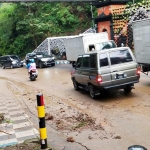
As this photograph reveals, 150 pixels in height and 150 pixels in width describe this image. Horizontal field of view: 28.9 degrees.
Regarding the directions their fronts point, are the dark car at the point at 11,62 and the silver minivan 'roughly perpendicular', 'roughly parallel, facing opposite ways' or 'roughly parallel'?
roughly parallel, facing opposite ways

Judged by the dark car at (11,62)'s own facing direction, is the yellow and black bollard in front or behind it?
in front

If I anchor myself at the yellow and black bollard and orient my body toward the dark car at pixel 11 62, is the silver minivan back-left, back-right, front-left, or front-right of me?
front-right

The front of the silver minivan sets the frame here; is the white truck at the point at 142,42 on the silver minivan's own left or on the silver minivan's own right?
on the silver minivan's own right

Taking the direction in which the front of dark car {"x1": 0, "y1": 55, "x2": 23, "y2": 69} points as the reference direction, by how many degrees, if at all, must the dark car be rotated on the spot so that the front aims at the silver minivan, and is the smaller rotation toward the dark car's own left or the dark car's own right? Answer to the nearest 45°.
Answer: approximately 45° to the dark car's own right

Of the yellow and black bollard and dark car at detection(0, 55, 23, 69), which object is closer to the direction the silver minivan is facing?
the dark car

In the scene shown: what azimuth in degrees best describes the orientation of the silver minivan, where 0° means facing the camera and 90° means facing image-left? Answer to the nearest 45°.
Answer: approximately 135°

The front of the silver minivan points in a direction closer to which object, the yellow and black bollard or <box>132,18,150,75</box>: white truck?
the white truck

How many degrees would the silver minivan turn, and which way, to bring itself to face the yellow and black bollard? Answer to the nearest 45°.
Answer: approximately 135° to its left

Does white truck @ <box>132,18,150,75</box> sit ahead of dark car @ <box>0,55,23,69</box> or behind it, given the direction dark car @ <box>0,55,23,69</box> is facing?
ahead

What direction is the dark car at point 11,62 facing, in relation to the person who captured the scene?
facing the viewer and to the right of the viewer
